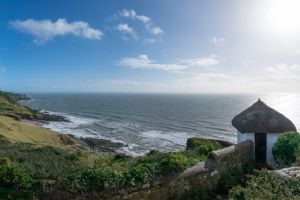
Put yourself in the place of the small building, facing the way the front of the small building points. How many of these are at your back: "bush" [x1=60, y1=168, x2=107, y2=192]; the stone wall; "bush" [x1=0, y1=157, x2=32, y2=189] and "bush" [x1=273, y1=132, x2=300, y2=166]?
0

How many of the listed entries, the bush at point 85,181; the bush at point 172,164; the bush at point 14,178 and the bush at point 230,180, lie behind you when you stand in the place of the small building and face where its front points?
0

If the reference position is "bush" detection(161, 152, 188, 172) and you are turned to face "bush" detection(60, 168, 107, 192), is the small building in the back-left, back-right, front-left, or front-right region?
back-right

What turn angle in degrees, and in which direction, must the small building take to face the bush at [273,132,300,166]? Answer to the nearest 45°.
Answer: approximately 45° to its left

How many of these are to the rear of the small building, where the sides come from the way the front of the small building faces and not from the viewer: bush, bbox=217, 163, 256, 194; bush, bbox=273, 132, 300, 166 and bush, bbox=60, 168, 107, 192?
0

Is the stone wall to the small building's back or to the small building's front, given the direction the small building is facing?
to the front

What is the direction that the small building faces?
toward the camera

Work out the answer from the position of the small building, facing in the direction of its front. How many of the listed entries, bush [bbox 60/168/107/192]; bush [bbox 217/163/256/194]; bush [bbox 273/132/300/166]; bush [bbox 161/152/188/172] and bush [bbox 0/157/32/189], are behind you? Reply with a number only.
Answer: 0

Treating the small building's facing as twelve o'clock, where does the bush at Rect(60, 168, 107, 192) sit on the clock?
The bush is roughly at 1 o'clock from the small building.

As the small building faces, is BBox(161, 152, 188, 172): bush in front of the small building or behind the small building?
in front
